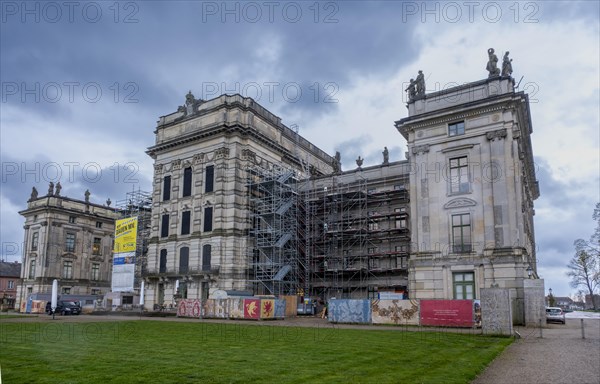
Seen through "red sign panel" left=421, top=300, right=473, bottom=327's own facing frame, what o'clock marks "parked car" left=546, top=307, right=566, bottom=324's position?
The parked car is roughly at 7 o'clock from the red sign panel.

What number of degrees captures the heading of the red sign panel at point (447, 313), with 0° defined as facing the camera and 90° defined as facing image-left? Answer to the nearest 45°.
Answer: approximately 0°

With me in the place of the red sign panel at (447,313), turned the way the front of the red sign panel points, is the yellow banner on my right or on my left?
on my right
